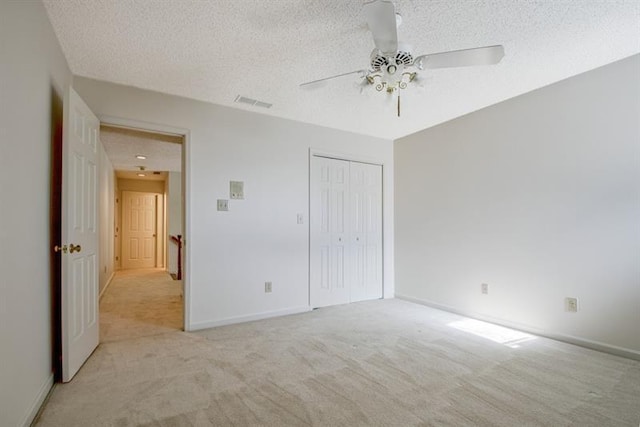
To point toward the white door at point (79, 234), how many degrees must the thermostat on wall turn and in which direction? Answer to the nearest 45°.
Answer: approximately 45° to its right

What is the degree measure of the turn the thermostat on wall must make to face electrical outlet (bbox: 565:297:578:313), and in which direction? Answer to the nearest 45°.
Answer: approximately 45° to its left

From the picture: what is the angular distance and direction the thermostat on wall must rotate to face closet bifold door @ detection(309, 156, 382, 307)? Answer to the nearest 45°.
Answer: approximately 90° to its left

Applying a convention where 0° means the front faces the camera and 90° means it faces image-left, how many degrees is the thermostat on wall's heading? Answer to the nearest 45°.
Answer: approximately 0°

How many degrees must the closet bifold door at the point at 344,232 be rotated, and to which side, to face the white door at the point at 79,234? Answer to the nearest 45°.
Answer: approximately 90° to its right

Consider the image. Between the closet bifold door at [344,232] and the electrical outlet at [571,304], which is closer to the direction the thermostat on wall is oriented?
the electrical outlet

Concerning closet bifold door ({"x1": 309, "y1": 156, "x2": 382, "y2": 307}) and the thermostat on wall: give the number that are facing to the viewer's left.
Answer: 0

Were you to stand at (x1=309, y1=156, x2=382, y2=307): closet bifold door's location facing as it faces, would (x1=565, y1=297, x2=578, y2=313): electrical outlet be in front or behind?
in front

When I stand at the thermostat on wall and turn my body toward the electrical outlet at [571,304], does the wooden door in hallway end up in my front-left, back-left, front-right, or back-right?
back-left

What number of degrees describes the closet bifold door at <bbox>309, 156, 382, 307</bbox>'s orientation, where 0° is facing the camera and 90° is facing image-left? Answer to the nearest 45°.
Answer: approximately 315°
